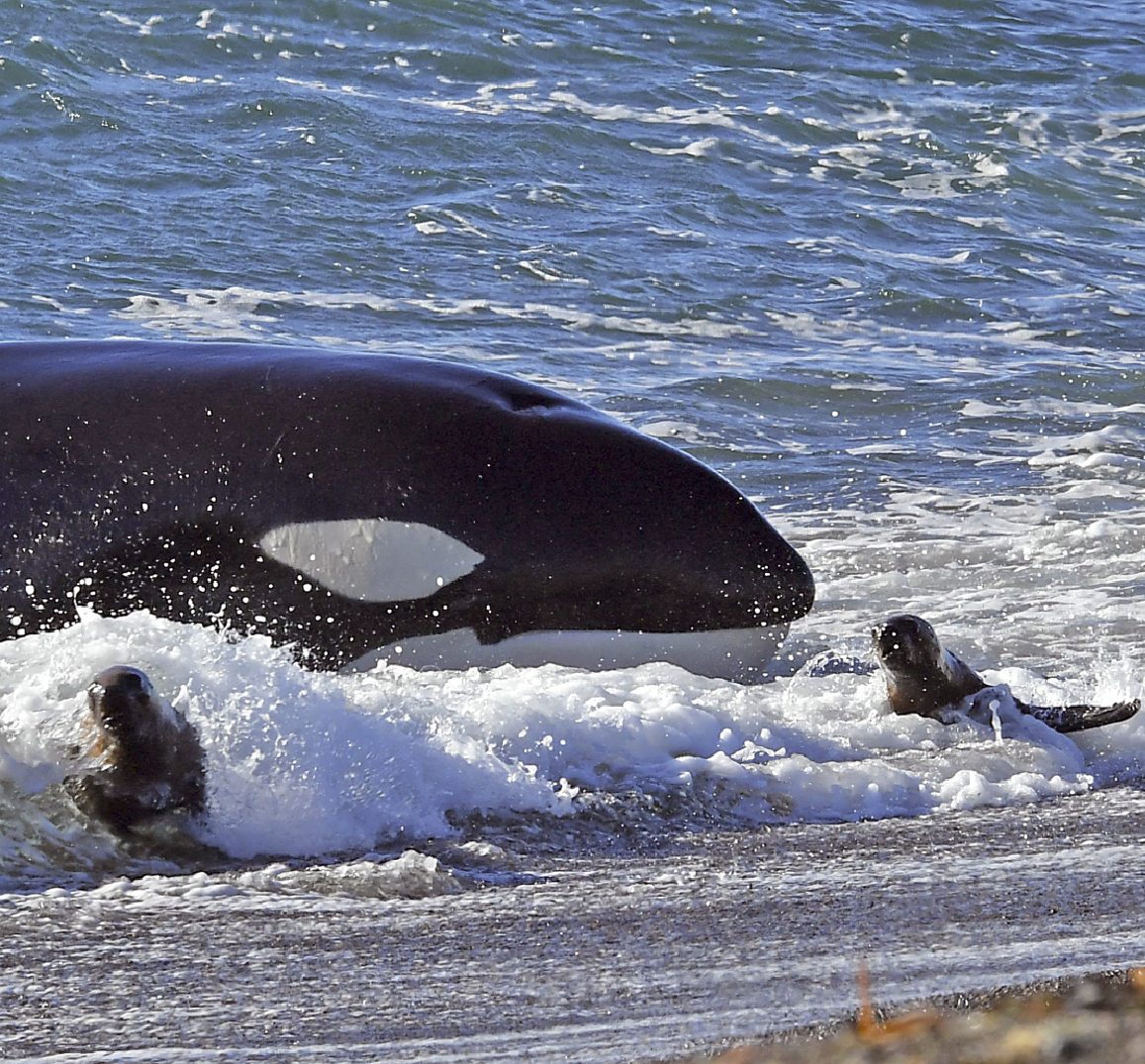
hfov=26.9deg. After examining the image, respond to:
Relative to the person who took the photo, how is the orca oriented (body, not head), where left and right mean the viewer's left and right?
facing to the right of the viewer

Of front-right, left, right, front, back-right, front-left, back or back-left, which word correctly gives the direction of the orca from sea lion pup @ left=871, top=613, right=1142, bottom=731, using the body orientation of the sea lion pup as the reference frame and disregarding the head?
front-right

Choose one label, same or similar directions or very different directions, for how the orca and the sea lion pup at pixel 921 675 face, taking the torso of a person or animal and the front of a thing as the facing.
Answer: very different directions

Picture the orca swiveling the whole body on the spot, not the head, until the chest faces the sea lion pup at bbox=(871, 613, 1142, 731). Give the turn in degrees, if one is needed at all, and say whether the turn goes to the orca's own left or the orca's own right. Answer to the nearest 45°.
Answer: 0° — it already faces it

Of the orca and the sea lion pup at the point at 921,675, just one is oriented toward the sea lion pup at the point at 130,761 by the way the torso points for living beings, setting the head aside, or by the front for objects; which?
the sea lion pup at the point at 921,675

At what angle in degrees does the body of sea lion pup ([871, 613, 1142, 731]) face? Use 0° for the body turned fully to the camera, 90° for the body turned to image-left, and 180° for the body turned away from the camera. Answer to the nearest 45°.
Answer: approximately 45°

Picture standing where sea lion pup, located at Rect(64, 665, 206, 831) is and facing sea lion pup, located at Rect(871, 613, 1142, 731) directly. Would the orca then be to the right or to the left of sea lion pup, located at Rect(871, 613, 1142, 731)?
left

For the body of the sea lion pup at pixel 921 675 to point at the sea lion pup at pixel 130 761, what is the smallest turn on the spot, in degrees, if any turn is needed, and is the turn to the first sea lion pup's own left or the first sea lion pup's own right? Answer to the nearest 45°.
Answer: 0° — it already faces it

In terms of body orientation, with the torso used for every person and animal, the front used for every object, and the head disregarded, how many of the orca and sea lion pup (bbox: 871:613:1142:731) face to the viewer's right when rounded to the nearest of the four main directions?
1
